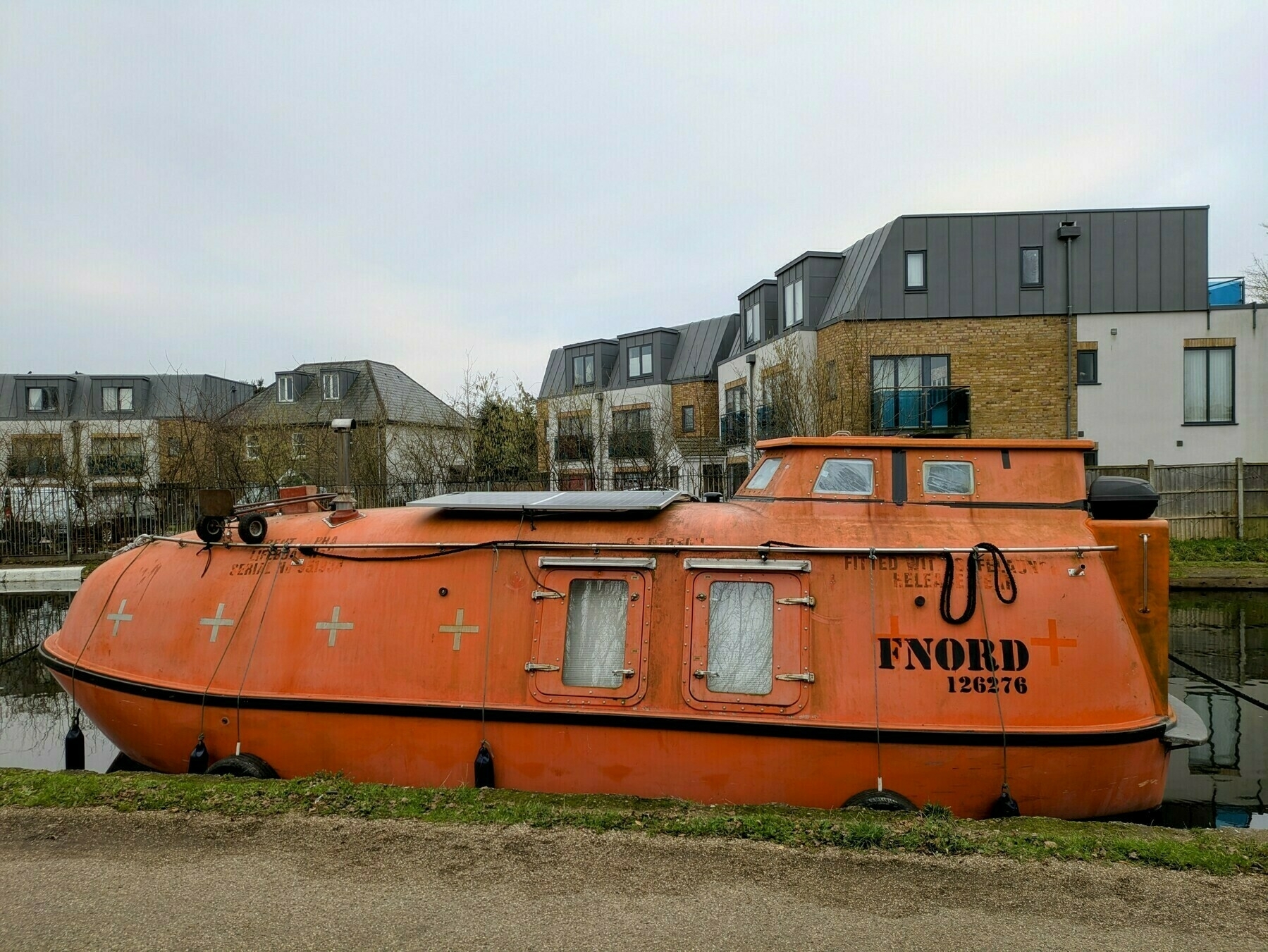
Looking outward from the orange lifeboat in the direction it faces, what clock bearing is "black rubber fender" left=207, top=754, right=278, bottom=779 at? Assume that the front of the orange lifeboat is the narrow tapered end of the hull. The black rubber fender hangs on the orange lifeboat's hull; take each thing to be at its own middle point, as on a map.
The black rubber fender is roughly at 12 o'clock from the orange lifeboat.

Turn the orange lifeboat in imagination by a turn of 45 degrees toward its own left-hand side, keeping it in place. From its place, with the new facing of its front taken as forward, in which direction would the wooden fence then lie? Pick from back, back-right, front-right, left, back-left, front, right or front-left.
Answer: back

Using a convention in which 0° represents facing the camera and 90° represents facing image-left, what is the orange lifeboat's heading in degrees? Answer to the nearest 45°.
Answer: approximately 90°
